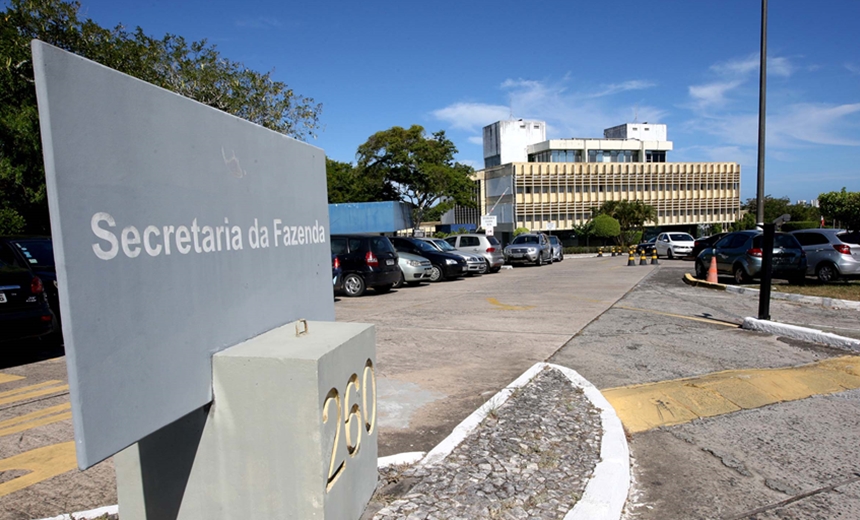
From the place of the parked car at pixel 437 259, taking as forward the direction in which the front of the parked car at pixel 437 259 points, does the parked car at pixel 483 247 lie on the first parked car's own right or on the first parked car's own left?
on the first parked car's own left

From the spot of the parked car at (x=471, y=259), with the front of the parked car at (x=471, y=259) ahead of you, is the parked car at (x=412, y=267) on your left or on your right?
on your right

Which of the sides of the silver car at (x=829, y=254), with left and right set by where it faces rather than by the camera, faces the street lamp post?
left

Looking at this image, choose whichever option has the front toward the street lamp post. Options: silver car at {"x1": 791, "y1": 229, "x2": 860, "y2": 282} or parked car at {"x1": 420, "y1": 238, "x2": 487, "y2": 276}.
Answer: the parked car

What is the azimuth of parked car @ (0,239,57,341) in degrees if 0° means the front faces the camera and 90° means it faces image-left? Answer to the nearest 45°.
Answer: approximately 180°

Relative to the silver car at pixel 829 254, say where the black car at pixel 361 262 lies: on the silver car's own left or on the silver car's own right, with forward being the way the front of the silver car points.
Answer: on the silver car's own left

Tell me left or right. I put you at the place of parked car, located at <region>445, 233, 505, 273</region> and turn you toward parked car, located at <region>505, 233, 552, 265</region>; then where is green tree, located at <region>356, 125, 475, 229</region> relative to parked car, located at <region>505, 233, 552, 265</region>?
left

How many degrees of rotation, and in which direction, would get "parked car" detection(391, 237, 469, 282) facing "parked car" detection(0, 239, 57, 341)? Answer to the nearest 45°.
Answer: approximately 90° to its right
